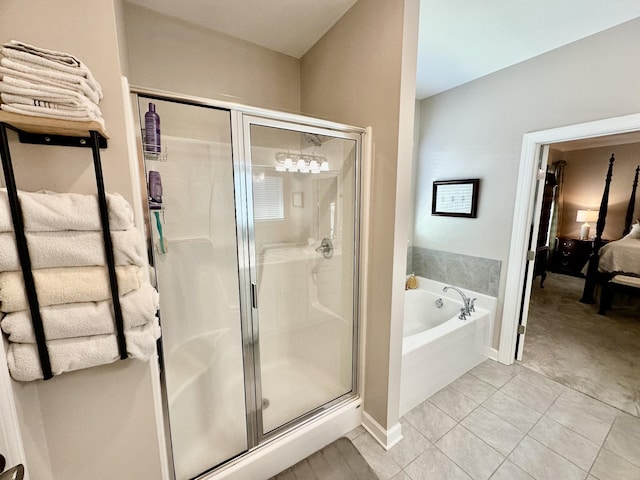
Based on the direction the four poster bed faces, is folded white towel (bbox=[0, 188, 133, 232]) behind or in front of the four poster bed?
in front

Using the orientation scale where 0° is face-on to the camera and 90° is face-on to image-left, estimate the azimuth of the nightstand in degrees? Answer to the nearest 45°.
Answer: approximately 45°

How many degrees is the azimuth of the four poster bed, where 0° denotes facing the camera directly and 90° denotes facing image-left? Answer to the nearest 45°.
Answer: approximately 45°

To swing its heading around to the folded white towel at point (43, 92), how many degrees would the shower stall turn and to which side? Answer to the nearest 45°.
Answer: approximately 90° to its right

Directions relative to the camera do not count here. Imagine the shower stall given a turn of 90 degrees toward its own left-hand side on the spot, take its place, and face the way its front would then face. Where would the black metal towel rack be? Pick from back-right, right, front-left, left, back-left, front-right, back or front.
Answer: back

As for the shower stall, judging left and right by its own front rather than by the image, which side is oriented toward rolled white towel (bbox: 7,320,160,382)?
right

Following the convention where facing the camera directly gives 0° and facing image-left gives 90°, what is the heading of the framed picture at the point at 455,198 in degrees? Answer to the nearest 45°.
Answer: approximately 45°

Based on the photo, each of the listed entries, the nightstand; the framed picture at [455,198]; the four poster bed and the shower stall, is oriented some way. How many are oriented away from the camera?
0

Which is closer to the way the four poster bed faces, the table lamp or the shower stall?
the shower stall

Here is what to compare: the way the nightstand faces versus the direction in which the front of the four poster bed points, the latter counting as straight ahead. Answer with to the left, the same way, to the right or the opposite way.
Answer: the same way

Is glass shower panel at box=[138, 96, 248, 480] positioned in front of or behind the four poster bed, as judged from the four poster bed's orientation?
in front

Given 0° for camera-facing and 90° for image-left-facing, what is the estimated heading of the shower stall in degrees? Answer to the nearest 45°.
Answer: approximately 315°
